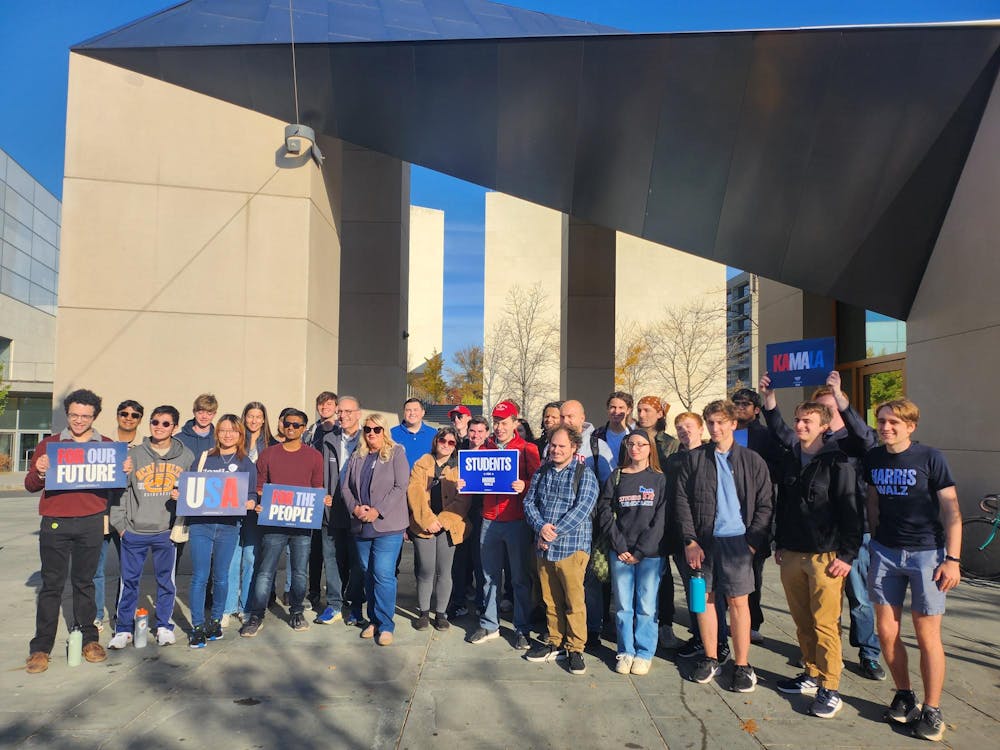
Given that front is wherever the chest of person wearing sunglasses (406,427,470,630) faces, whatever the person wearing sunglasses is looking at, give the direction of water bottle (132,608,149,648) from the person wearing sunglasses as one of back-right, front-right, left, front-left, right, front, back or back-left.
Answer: right

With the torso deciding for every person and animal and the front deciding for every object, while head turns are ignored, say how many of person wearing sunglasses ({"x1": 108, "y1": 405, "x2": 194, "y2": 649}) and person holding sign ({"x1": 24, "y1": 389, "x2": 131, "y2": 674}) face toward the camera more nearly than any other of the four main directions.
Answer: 2

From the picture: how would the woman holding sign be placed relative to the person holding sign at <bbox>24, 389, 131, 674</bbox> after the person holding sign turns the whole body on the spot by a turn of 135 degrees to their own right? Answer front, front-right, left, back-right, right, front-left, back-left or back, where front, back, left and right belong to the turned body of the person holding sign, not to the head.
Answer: back-right

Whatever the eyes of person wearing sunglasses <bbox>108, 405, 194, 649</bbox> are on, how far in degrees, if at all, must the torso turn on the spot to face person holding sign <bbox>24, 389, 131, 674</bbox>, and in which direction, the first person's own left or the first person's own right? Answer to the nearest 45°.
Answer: approximately 90° to the first person's own right

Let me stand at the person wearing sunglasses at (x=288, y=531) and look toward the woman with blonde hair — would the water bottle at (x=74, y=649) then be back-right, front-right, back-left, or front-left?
back-right

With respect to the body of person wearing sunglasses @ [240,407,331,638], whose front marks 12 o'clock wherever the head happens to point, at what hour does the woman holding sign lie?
The woman holding sign is roughly at 3 o'clock from the person wearing sunglasses.

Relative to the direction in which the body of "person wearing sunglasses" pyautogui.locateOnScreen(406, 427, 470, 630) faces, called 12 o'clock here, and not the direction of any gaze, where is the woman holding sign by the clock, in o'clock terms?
The woman holding sign is roughly at 3 o'clock from the person wearing sunglasses.

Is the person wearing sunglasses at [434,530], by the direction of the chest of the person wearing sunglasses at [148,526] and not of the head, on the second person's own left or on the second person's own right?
on the second person's own left

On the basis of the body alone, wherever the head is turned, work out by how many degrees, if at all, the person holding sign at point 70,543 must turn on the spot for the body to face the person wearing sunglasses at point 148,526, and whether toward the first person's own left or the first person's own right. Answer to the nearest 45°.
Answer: approximately 90° to the first person's own left
